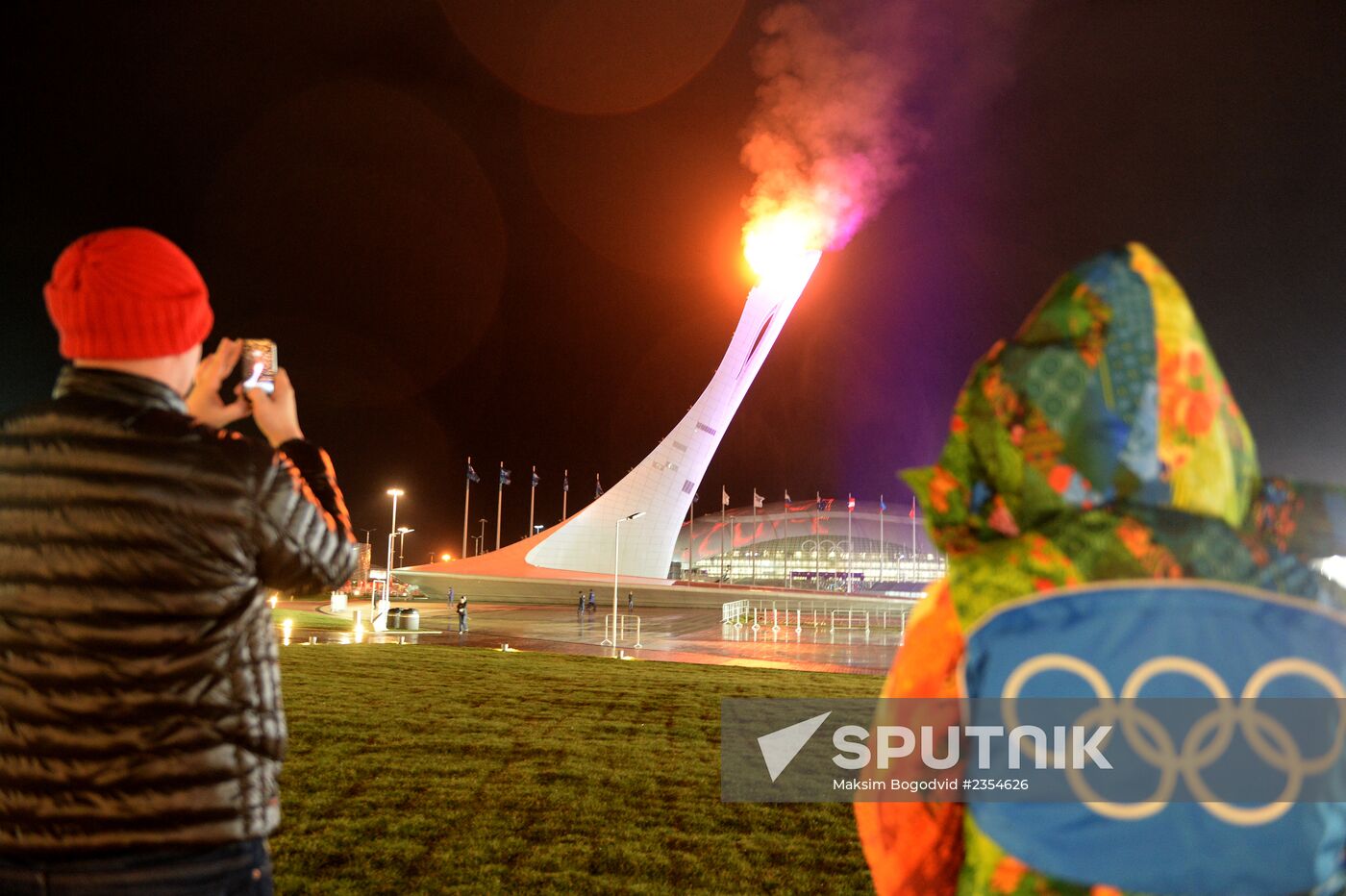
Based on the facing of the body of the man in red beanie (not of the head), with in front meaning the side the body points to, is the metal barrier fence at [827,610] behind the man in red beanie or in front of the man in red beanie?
in front

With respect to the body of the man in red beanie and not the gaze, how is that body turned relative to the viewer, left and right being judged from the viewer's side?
facing away from the viewer and to the right of the viewer

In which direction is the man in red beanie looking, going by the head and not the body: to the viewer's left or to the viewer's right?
to the viewer's right

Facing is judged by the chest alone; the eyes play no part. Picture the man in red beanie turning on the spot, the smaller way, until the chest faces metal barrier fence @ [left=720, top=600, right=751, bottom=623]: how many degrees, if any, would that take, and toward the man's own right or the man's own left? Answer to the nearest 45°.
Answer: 0° — they already face it

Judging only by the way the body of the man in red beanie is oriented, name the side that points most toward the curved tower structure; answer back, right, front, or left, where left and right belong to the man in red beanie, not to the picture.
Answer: front
